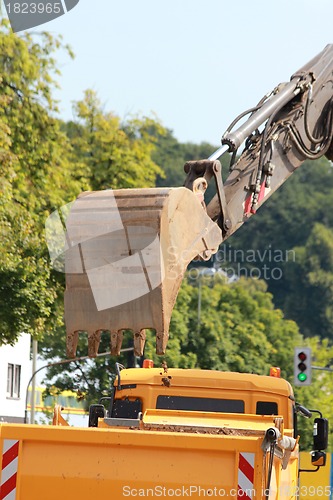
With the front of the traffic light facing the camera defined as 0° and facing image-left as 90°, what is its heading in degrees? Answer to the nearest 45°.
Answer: approximately 0°

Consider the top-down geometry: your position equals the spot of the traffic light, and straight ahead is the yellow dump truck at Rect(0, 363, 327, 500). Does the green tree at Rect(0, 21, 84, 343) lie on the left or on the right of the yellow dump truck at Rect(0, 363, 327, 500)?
right
